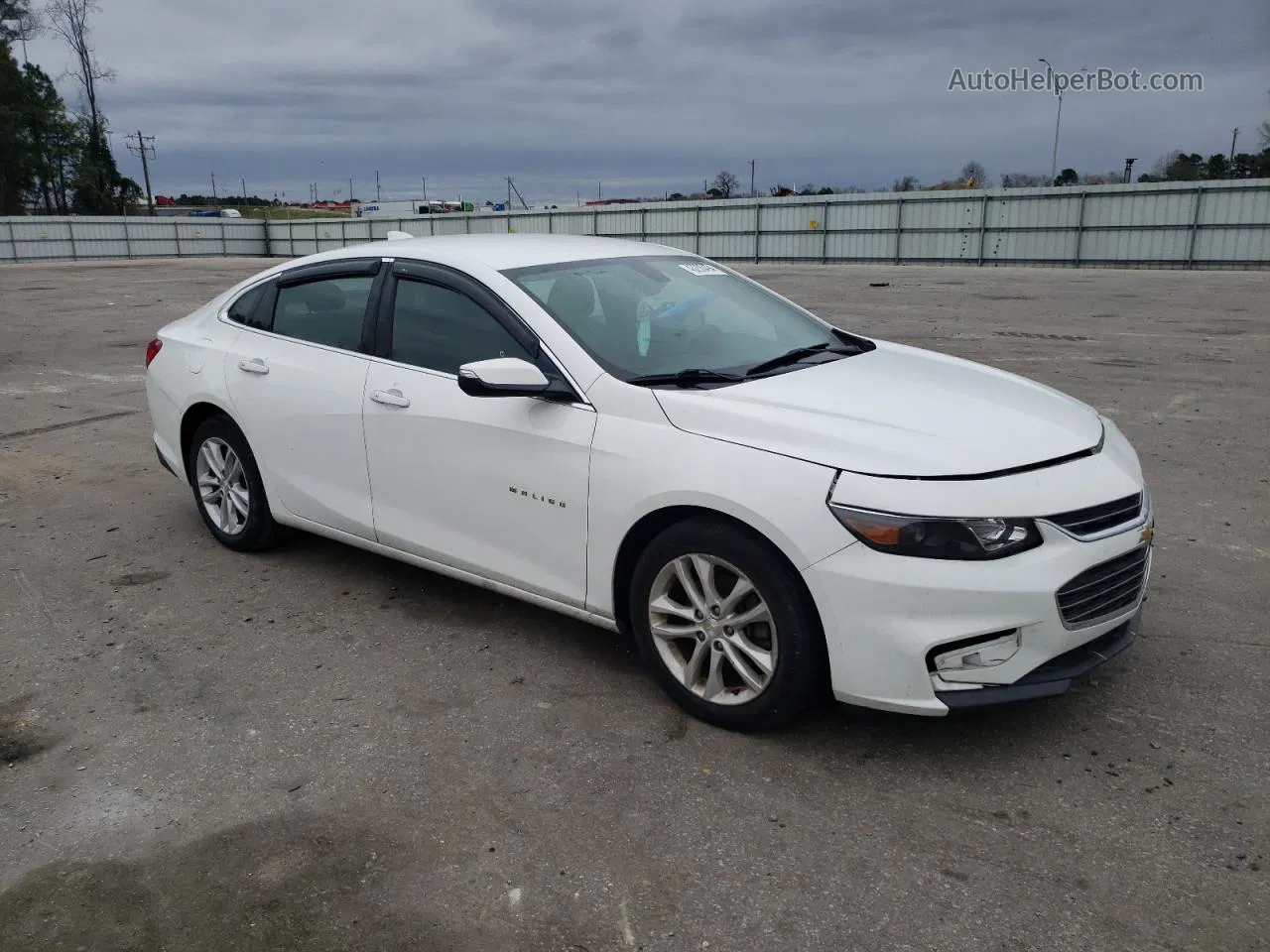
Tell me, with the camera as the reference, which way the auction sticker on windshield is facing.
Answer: facing the viewer and to the right of the viewer

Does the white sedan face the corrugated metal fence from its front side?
no

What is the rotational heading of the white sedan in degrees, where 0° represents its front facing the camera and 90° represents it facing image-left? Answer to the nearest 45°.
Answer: approximately 315°

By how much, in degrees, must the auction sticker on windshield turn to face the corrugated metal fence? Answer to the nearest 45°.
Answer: approximately 135° to its left
